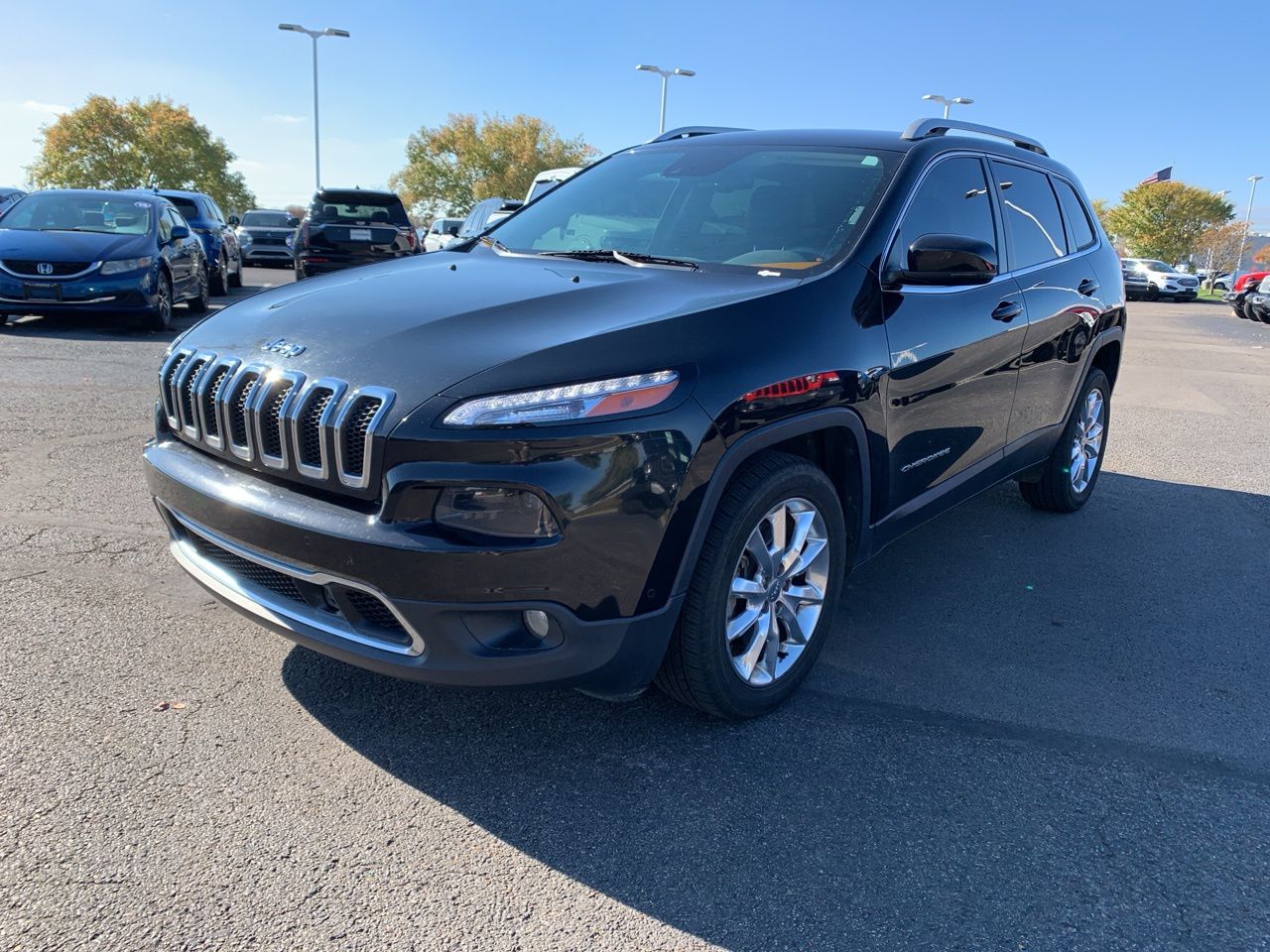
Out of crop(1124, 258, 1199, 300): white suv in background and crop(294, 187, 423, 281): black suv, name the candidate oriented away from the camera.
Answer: the black suv

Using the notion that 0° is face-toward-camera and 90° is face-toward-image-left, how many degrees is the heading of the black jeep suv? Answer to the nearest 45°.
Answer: approximately 45°

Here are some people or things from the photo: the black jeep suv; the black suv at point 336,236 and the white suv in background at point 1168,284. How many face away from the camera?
1

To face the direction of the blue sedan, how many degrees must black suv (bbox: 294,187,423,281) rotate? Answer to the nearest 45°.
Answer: approximately 135° to its left

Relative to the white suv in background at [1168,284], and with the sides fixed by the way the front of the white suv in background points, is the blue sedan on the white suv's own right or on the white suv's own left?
on the white suv's own right

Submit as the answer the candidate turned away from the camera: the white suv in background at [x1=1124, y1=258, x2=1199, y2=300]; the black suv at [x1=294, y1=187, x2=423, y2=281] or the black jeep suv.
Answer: the black suv

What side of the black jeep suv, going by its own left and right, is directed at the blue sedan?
right

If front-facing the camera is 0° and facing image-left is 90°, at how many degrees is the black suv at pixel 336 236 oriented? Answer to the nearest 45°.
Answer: approximately 180°

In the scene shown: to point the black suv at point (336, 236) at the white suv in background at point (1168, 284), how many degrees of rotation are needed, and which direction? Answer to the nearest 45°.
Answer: approximately 45° to its right

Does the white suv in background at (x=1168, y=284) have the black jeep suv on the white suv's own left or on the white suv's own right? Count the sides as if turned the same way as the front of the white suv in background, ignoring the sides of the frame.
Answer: on the white suv's own right

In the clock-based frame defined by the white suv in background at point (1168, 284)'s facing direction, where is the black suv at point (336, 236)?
The black suv is roughly at 2 o'clock from the white suv in background.

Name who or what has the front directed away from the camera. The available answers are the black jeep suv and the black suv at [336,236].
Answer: the black suv

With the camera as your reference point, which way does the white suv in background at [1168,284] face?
facing the viewer and to the right of the viewer

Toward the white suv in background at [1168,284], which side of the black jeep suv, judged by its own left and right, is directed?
back

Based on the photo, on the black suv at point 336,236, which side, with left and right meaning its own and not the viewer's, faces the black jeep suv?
back

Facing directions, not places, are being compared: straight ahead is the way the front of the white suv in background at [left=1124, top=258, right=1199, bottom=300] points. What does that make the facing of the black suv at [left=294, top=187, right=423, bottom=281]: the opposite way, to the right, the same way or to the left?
the opposite way

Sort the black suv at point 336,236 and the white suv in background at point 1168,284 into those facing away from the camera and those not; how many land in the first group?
1
